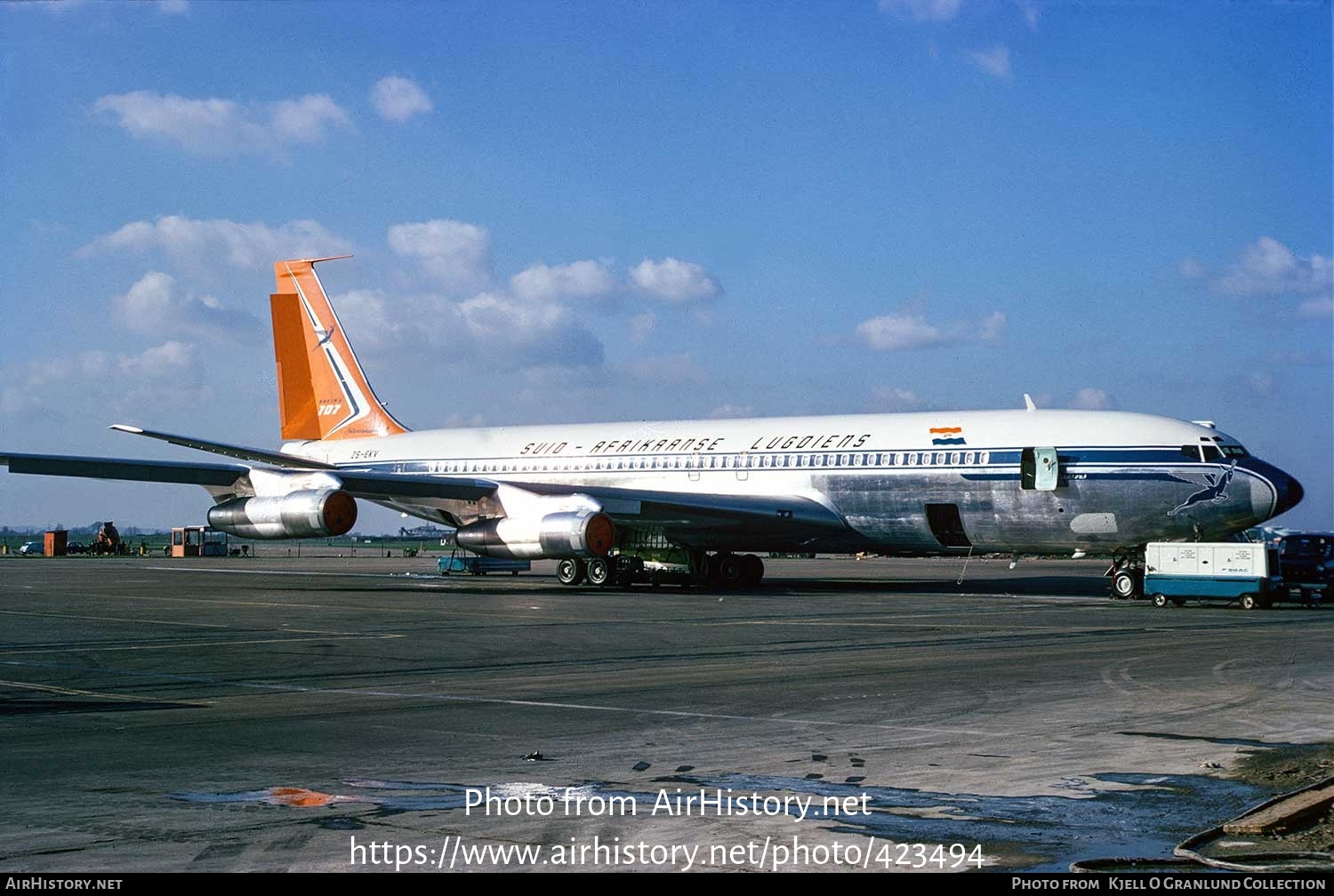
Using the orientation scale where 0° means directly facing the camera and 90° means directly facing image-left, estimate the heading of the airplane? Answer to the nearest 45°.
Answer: approximately 315°
